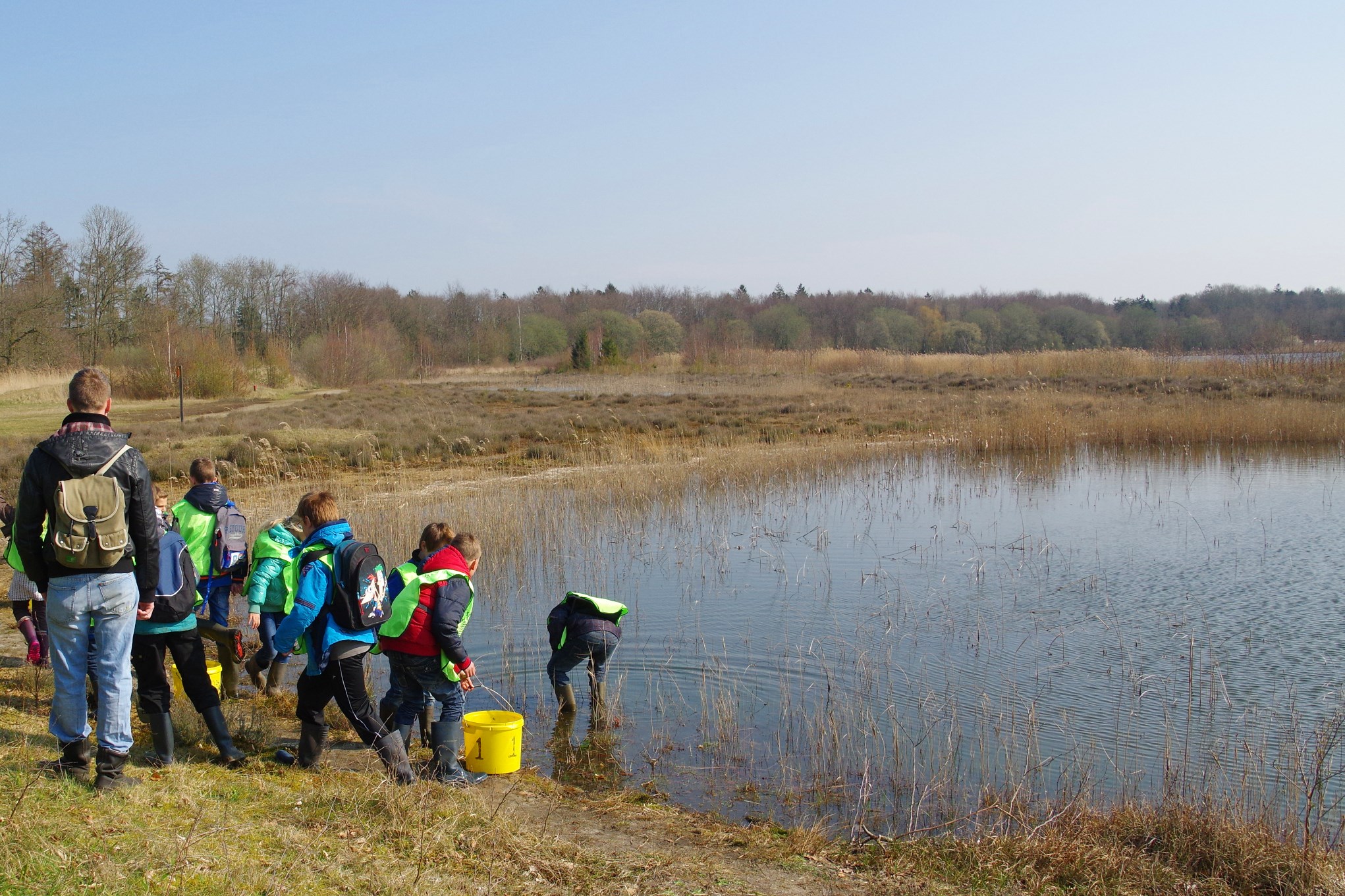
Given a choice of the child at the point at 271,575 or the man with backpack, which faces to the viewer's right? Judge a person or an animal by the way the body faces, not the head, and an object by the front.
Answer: the child

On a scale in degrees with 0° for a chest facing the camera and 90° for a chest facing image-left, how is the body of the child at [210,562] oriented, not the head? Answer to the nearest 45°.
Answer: approximately 135°

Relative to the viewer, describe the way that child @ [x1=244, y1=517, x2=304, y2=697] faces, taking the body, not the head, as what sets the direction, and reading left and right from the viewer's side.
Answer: facing to the right of the viewer

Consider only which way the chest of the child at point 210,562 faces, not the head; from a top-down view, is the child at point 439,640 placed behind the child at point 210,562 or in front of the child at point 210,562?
behind

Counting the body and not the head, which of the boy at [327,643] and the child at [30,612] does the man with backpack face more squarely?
the child

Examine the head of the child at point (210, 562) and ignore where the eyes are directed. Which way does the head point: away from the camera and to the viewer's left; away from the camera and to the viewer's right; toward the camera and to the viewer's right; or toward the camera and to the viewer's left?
away from the camera and to the viewer's left

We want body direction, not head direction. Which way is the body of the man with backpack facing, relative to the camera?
away from the camera
